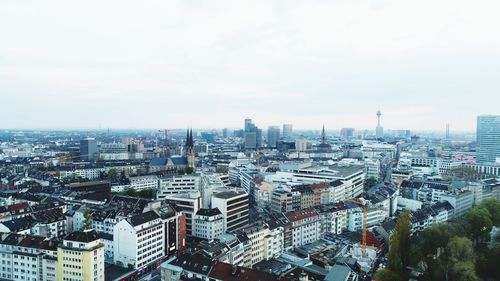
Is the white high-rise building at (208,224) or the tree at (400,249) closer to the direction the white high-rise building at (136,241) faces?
the tree

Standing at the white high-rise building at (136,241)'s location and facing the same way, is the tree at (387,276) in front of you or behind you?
in front

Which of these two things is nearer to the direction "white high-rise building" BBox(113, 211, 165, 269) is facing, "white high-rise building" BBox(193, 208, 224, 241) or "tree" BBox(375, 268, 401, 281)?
the tree

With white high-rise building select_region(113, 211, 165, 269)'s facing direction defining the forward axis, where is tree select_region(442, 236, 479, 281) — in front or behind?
in front

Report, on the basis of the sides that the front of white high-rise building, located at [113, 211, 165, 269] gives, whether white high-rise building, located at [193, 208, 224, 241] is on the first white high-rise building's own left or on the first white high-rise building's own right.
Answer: on the first white high-rise building's own left

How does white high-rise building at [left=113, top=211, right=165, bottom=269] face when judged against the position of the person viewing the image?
facing the viewer and to the right of the viewer

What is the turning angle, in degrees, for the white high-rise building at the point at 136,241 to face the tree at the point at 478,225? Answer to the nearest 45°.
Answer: approximately 45° to its left

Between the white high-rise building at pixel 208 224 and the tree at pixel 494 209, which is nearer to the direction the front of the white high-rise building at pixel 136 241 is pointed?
the tree
